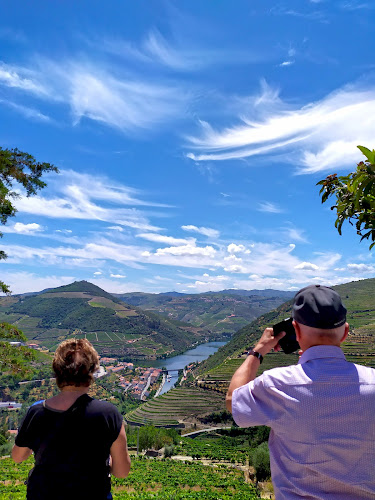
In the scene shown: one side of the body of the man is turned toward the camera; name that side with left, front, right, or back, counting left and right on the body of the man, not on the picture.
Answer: back

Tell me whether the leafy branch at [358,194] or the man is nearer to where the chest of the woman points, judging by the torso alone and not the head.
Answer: the leafy branch

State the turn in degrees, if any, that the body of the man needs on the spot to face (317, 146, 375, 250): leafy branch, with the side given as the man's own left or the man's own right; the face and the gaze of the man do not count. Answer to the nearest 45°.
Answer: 0° — they already face it

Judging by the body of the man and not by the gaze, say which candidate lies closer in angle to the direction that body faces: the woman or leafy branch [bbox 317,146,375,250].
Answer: the leafy branch

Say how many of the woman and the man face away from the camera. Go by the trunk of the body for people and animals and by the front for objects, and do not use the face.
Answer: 2

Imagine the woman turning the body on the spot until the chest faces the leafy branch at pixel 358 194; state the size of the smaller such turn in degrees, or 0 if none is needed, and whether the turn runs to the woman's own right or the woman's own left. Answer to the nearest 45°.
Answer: approximately 90° to the woman's own right

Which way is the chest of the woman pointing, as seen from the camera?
away from the camera

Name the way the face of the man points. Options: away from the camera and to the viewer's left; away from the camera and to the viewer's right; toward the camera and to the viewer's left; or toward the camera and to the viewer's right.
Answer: away from the camera and to the viewer's left

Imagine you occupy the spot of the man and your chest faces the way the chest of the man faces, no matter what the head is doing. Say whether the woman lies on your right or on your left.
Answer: on your left
